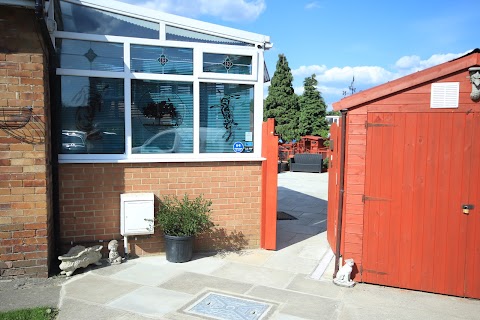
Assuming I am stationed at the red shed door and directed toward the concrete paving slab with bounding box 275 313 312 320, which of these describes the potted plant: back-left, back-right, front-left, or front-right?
front-right

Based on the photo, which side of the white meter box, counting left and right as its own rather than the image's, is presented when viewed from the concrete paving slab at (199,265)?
left

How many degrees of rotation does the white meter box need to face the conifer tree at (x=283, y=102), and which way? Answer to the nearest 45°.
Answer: approximately 135° to its left

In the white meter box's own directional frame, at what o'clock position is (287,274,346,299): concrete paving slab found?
The concrete paving slab is roughly at 10 o'clock from the white meter box.

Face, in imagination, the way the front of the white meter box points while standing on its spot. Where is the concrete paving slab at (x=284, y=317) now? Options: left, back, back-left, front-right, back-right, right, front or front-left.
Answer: front-left

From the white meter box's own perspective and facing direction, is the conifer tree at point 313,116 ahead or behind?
behind

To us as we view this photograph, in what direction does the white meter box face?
facing the viewer

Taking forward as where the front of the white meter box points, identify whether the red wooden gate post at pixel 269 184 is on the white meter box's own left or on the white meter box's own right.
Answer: on the white meter box's own left

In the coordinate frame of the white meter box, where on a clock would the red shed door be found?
The red shed door is roughly at 10 o'clock from the white meter box.

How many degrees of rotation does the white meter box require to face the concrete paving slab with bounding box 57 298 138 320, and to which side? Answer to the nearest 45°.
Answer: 0° — it already faces it

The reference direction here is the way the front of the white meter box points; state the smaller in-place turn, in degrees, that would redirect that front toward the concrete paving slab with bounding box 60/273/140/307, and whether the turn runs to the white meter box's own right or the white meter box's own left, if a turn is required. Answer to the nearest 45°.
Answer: approximately 45° to the white meter box's own right

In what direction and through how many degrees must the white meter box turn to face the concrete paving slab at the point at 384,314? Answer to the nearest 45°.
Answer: approximately 45° to its left

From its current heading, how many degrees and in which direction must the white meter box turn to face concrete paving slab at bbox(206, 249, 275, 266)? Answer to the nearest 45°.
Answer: approximately 90° to its left
